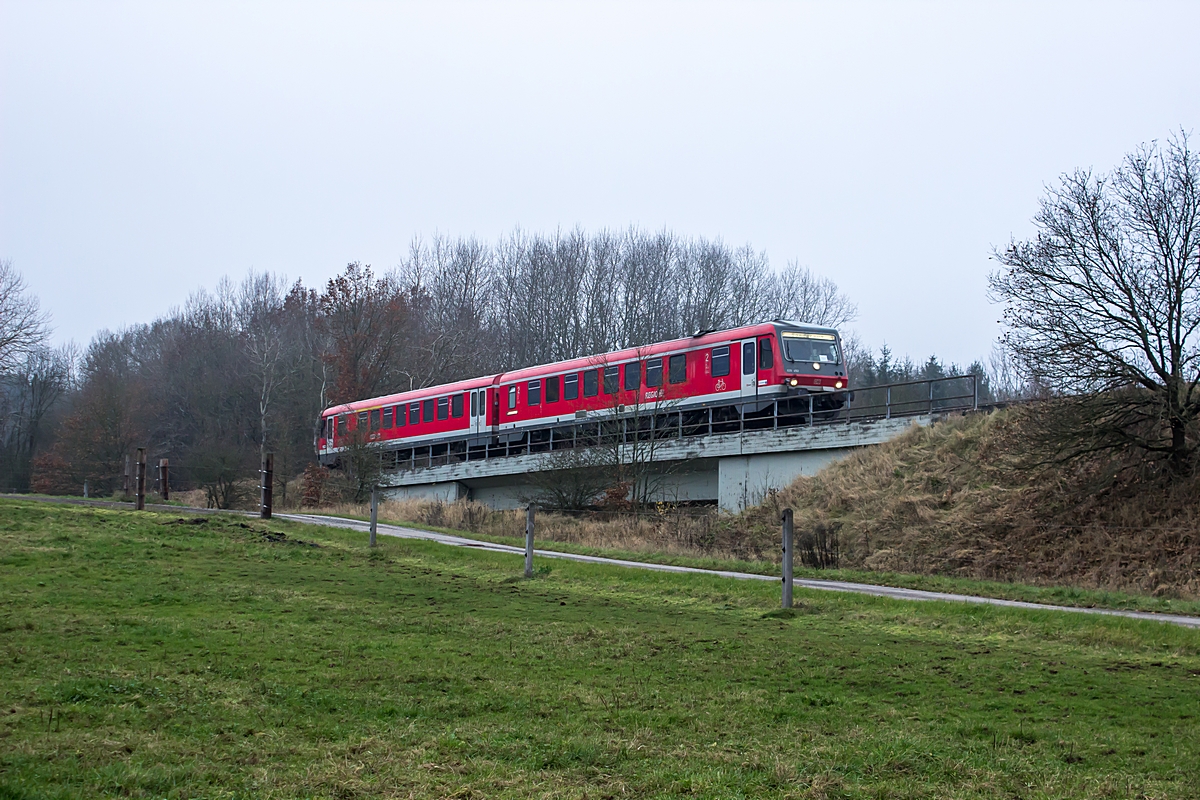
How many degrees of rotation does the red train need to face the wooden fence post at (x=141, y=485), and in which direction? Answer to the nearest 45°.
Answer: approximately 90° to its right

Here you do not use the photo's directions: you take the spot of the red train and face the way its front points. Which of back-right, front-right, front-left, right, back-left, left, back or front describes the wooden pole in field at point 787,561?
front-right

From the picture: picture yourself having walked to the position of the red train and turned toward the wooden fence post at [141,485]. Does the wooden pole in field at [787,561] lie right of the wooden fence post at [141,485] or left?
left
